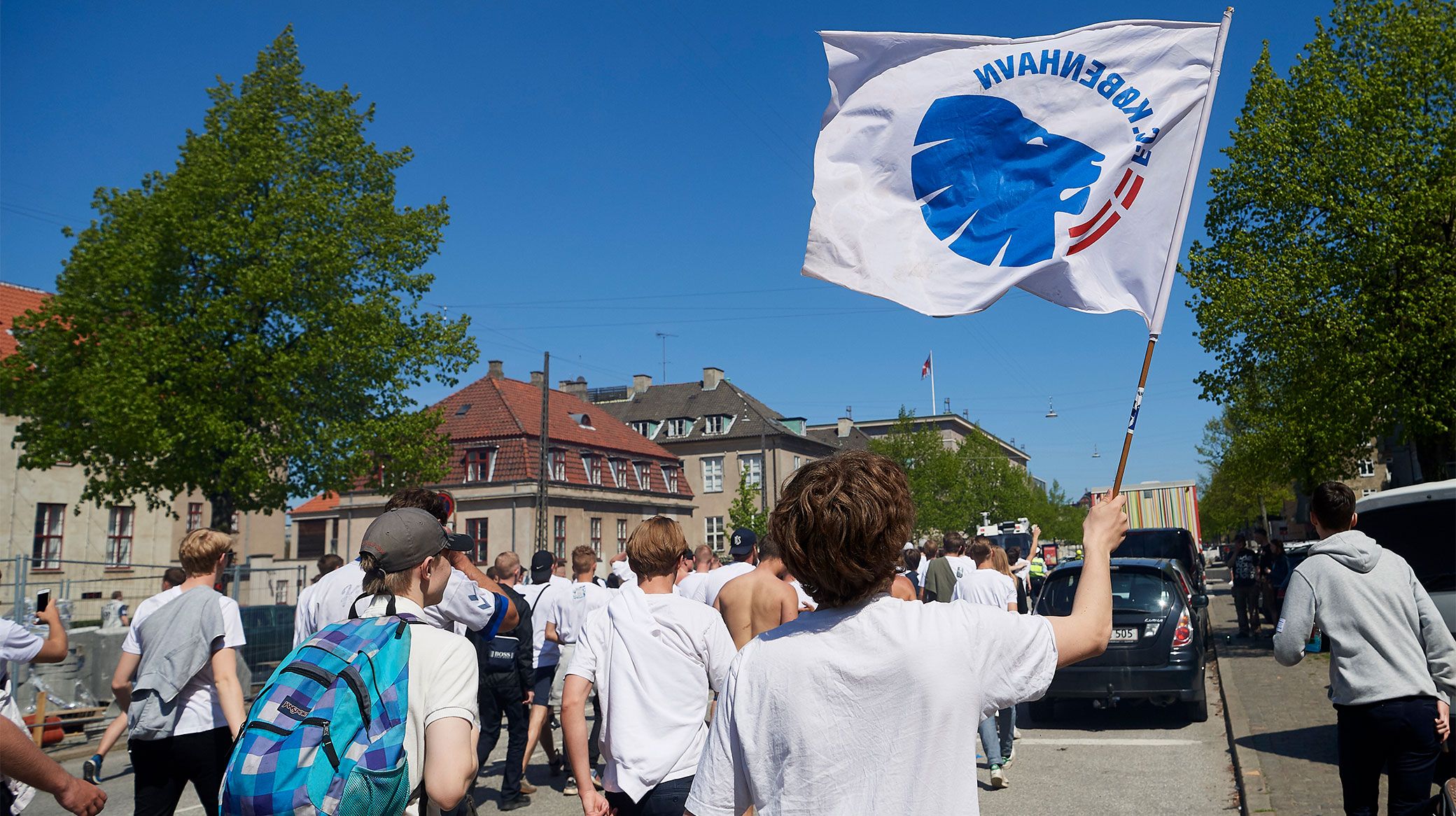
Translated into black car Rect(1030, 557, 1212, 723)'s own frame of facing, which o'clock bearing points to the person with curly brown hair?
The person with curly brown hair is roughly at 6 o'clock from the black car.

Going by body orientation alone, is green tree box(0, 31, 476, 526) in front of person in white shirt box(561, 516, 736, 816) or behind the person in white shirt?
in front

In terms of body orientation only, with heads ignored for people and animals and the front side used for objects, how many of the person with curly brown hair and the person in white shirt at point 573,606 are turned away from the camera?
2

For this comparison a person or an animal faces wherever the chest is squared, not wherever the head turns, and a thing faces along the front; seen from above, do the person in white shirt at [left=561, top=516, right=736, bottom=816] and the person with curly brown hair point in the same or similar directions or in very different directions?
same or similar directions

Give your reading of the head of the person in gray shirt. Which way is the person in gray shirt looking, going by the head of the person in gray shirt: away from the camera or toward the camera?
away from the camera

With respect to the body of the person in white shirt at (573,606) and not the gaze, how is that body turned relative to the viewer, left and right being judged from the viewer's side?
facing away from the viewer

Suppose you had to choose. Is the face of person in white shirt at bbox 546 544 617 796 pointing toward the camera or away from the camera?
away from the camera

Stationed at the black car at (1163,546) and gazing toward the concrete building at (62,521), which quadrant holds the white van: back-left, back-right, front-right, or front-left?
back-left

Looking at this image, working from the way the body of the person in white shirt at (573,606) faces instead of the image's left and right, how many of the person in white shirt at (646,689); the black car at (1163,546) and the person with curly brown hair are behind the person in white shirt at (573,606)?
2

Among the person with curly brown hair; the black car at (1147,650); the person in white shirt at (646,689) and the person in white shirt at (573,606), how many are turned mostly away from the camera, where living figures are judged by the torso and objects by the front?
4

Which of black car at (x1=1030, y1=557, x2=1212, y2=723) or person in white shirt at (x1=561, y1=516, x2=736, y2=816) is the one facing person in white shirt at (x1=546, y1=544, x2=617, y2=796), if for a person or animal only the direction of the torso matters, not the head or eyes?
person in white shirt at (x1=561, y1=516, x2=736, y2=816)

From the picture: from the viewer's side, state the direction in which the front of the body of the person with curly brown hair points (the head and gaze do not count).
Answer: away from the camera

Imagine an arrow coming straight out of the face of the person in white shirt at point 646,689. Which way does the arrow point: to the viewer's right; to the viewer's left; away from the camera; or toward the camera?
away from the camera

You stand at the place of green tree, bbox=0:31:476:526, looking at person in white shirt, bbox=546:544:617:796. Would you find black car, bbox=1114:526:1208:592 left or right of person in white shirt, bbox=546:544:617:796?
left

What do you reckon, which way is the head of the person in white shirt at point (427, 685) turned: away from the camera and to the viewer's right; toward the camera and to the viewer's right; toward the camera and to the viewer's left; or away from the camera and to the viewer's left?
away from the camera and to the viewer's right

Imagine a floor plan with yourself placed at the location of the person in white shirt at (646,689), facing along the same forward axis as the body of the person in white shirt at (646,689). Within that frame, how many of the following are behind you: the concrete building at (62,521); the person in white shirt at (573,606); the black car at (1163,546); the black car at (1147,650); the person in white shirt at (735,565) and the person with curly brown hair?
1

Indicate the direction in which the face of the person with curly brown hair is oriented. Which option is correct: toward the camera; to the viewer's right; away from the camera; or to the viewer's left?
away from the camera

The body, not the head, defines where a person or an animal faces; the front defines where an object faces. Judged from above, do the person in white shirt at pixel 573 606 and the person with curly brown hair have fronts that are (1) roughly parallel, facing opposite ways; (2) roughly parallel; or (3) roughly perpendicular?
roughly parallel

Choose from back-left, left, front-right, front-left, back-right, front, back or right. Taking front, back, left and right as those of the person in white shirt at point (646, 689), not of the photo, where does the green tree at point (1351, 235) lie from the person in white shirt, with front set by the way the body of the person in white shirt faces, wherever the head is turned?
front-right

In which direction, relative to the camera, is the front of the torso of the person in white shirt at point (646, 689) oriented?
away from the camera

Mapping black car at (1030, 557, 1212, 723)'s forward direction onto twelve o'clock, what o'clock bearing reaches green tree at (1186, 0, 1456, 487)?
The green tree is roughly at 1 o'clock from the black car.

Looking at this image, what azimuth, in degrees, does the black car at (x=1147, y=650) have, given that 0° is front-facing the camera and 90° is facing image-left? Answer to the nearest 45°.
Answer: approximately 180°
